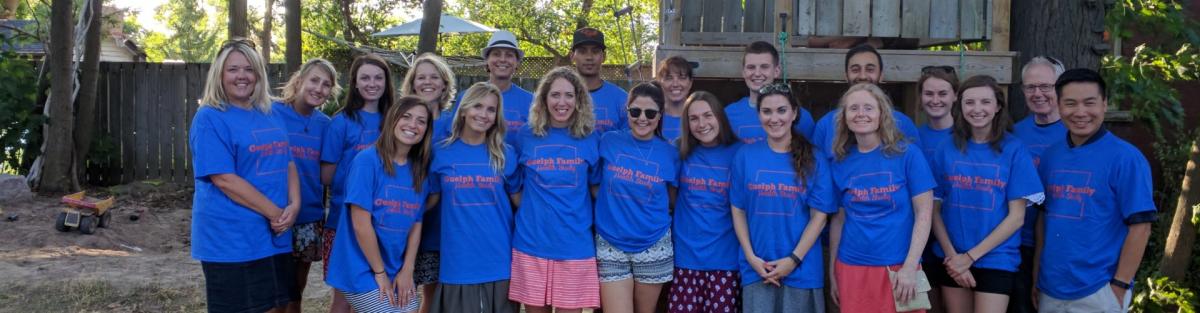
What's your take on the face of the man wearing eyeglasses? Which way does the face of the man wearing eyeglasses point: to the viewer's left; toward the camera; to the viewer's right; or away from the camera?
toward the camera

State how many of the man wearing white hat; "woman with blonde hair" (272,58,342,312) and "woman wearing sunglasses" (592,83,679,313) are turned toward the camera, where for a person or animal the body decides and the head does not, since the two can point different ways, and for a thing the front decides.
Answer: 3

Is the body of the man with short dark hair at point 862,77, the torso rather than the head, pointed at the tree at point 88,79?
no

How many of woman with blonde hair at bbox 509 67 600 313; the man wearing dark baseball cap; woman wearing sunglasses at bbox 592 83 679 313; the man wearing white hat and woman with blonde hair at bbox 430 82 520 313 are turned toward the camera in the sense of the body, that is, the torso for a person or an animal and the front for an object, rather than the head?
5

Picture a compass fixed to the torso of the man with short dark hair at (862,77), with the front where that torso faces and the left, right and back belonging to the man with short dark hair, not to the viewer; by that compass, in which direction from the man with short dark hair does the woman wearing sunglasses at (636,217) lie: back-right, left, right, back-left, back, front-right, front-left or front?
front-right

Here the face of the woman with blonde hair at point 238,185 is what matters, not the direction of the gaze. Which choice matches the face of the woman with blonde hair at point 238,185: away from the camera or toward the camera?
toward the camera

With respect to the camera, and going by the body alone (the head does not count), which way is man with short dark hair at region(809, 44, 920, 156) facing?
toward the camera

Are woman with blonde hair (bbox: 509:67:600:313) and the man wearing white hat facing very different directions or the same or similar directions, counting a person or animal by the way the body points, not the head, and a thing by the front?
same or similar directions

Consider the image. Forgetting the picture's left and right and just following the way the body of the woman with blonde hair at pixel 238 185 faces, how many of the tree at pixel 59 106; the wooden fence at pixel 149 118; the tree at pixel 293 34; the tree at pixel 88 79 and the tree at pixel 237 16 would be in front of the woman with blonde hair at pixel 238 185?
0

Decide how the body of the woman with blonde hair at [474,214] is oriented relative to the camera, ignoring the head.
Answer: toward the camera

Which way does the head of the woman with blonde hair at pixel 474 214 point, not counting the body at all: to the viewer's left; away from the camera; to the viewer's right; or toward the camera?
toward the camera

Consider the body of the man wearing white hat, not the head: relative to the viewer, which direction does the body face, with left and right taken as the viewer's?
facing the viewer

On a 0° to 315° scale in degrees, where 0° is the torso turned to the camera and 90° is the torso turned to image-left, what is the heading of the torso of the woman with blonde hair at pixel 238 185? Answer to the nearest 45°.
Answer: approximately 315°

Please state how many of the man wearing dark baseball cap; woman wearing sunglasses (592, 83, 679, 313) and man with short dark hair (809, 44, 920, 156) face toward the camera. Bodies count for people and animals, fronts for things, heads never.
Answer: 3
